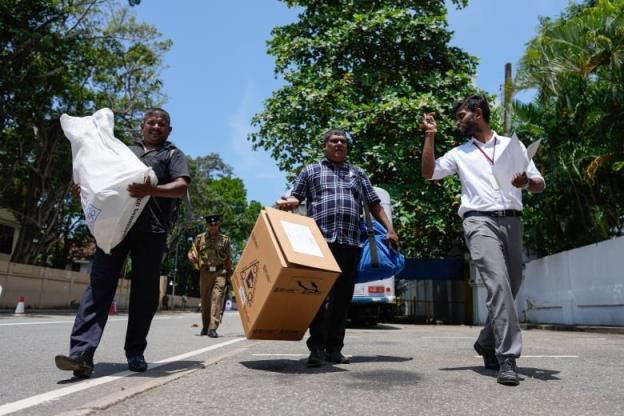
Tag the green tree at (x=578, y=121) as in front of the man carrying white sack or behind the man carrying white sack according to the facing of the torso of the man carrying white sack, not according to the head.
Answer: behind

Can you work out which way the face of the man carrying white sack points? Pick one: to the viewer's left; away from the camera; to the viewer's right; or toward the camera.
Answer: toward the camera

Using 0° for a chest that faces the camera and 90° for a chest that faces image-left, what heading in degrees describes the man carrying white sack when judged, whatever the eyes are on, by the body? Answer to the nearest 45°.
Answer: approximately 45°

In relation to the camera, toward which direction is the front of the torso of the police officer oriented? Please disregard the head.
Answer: toward the camera

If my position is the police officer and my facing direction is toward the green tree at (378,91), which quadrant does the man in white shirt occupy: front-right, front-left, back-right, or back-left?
back-right

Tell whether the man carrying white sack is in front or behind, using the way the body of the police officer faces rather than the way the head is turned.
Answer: in front

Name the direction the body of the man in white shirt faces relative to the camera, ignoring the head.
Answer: toward the camera

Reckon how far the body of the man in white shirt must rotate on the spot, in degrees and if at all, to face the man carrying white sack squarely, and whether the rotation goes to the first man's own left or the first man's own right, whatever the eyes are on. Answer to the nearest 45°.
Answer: approximately 90° to the first man's own right

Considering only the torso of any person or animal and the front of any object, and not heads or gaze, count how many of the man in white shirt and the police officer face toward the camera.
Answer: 2

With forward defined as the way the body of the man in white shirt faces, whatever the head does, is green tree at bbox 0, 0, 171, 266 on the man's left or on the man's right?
on the man's right

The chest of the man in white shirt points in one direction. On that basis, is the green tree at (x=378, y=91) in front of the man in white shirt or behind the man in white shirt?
behind

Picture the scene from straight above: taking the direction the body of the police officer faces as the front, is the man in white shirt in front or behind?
in front

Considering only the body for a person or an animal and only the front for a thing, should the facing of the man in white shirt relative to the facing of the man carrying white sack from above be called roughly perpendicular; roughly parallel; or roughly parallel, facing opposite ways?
roughly parallel

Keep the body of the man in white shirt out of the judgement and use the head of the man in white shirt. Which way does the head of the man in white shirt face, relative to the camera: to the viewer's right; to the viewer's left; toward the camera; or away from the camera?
to the viewer's left
